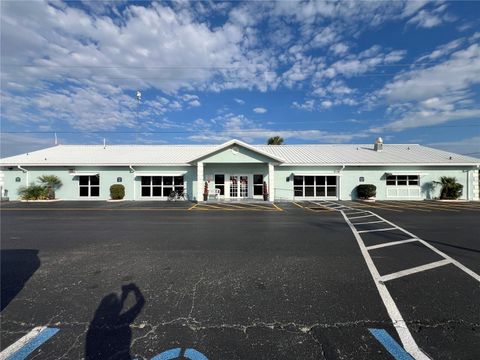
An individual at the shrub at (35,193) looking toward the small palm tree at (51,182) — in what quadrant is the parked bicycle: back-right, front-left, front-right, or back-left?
front-right

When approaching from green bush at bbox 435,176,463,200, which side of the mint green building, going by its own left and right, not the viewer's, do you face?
left

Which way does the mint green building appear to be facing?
toward the camera

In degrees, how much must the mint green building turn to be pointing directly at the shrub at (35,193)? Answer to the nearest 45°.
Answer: approximately 90° to its right

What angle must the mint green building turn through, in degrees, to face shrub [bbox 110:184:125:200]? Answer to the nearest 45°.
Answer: approximately 90° to its right

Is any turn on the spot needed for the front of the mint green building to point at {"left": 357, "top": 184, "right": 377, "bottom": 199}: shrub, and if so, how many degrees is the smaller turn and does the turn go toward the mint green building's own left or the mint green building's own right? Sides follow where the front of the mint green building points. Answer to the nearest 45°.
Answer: approximately 90° to the mint green building's own left
